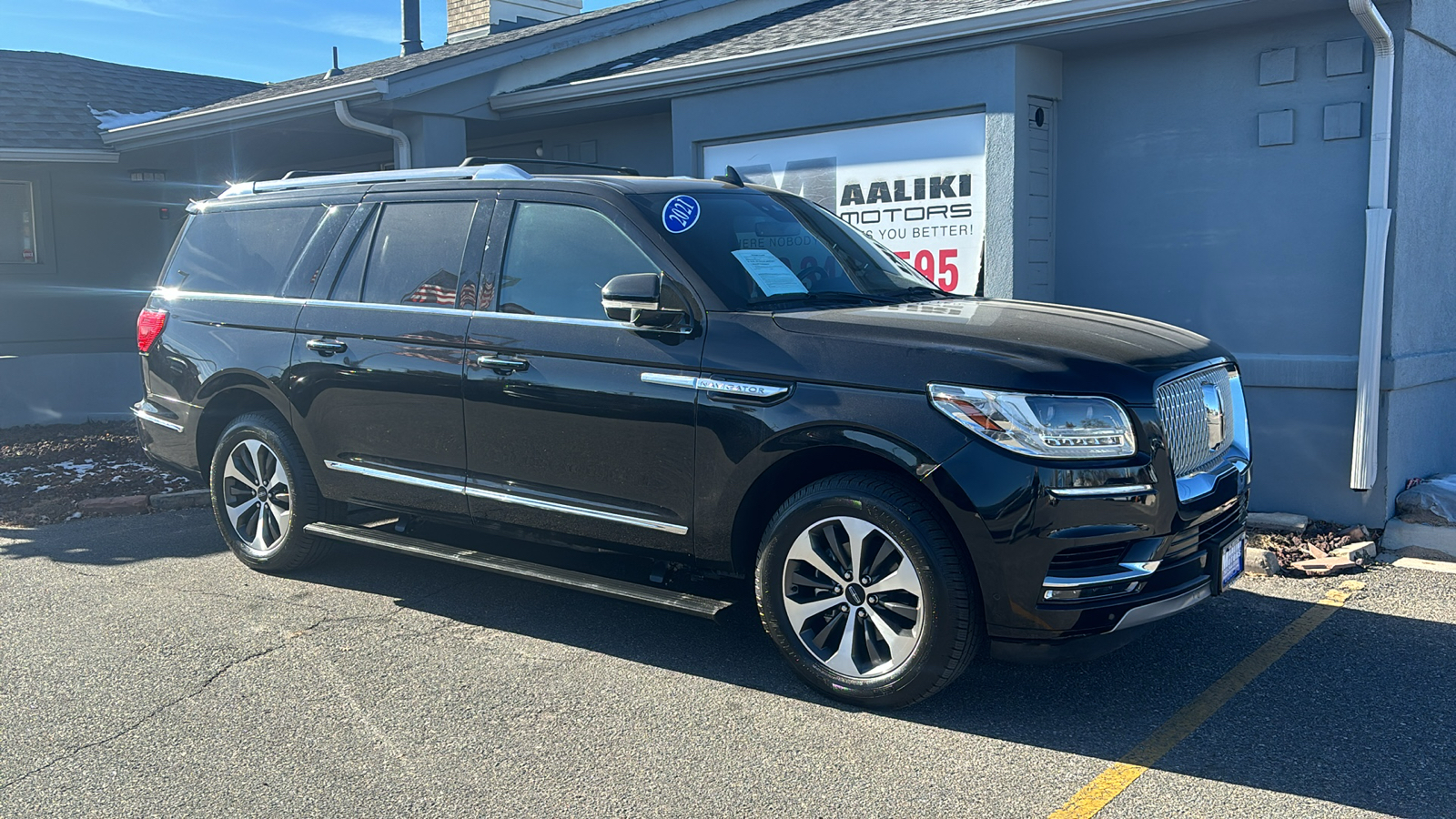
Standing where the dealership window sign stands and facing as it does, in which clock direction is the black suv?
The black suv is roughly at 11 o'clock from the dealership window sign.

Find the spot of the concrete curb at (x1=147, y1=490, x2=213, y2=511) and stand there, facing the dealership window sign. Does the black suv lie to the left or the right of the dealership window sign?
right

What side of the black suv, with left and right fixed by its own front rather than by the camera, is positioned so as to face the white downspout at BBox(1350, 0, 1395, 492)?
left

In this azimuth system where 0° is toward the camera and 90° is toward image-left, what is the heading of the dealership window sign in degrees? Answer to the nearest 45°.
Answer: approximately 45°

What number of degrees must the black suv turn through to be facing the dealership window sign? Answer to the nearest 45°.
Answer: approximately 135° to its left

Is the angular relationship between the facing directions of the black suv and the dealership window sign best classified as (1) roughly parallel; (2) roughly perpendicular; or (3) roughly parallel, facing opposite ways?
roughly perpendicular

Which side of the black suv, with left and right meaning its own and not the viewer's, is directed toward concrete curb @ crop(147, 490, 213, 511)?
back

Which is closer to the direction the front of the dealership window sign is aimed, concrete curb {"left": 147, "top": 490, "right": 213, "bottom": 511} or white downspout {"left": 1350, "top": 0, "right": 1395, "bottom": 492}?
the concrete curb

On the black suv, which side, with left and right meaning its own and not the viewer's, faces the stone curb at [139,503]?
back

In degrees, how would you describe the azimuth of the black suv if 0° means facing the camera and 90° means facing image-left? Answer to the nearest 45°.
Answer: approximately 315°

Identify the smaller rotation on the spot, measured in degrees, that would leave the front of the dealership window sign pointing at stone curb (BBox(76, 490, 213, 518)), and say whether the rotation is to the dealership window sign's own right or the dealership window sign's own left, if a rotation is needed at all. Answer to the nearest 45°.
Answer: approximately 45° to the dealership window sign's own right
